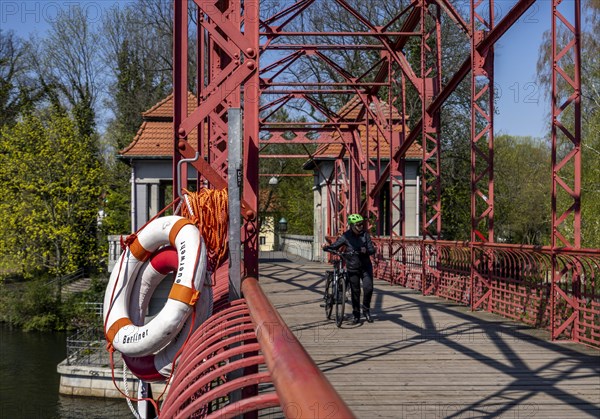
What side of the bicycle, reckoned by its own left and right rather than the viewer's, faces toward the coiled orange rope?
front

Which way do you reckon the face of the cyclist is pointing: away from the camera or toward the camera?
toward the camera

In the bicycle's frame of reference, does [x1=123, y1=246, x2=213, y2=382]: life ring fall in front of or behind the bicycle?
in front

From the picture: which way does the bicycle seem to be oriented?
toward the camera

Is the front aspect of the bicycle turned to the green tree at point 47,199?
no
